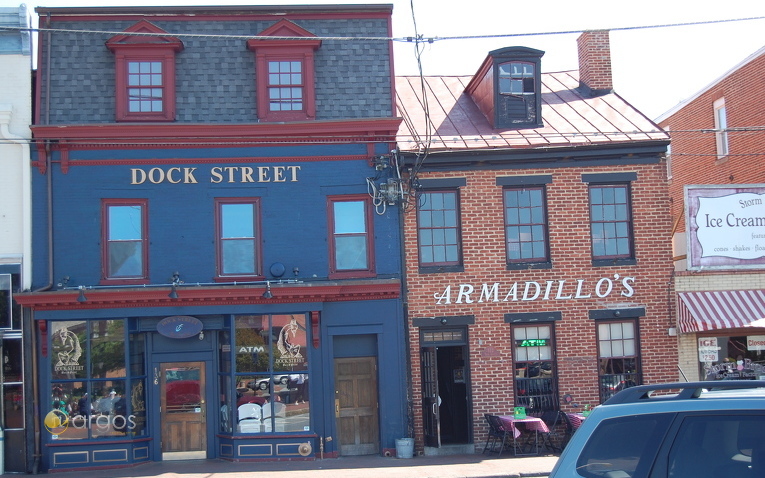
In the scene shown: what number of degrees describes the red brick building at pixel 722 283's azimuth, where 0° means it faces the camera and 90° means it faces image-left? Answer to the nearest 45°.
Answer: approximately 0°

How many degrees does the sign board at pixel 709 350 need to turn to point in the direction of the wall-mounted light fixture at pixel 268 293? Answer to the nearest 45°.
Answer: approximately 45° to its right

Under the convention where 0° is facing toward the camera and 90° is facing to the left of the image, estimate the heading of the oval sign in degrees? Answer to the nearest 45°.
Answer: approximately 0°

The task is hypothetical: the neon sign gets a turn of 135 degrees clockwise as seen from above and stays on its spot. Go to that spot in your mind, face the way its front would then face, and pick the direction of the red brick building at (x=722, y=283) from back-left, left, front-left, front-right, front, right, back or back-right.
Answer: back-right

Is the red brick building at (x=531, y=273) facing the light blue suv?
yes

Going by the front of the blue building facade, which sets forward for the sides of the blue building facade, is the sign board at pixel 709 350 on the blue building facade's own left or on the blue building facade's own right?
on the blue building facade's own left
